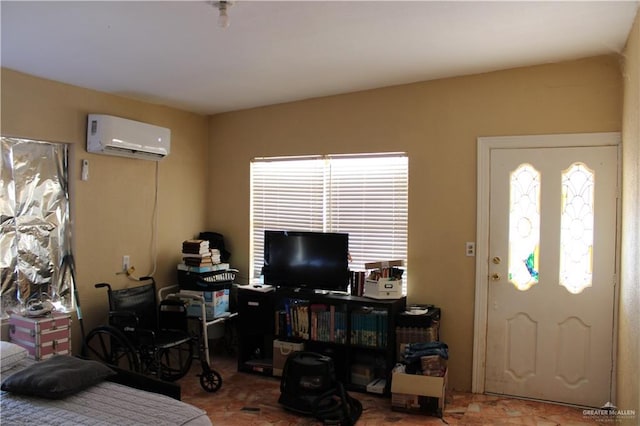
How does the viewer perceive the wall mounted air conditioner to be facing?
facing the viewer and to the right of the viewer

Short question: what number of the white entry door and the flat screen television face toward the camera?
2

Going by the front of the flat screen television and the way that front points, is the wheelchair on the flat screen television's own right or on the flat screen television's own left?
on the flat screen television's own right

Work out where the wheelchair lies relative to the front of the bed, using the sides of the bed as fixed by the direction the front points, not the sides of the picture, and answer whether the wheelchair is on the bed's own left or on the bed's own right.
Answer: on the bed's own left

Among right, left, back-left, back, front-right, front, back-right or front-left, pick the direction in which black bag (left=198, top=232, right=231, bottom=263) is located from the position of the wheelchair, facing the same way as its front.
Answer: left

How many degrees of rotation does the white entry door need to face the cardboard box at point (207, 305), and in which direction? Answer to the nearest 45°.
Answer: approximately 90° to its right

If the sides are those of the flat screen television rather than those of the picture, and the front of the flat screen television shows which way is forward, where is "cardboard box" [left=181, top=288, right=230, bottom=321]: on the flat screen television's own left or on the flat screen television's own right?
on the flat screen television's own right

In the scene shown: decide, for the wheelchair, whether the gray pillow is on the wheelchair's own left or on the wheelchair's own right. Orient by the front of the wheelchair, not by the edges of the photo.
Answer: on the wheelchair's own right

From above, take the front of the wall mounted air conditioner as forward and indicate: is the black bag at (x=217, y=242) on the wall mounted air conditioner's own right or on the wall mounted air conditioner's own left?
on the wall mounted air conditioner's own left

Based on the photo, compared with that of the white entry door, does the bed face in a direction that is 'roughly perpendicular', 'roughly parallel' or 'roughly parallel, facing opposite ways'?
roughly perpendicular

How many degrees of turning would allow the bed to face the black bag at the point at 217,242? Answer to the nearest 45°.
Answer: approximately 90° to its left

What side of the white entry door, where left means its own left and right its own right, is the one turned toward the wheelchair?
right

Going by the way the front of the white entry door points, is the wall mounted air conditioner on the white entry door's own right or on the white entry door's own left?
on the white entry door's own right
